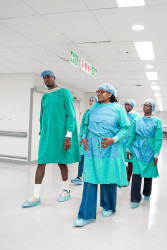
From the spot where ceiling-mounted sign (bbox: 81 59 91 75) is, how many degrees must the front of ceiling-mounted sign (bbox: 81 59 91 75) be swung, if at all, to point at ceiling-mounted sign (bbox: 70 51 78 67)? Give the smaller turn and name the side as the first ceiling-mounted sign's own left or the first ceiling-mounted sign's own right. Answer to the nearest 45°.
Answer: approximately 45° to the first ceiling-mounted sign's own right

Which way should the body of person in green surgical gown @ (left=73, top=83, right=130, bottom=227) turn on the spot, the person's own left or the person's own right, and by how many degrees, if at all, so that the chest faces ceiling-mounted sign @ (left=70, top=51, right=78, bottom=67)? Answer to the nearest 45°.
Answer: approximately 135° to the person's own right

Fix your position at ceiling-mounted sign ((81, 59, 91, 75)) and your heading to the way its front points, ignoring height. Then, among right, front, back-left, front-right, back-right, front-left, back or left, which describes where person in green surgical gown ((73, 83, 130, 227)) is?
front-right

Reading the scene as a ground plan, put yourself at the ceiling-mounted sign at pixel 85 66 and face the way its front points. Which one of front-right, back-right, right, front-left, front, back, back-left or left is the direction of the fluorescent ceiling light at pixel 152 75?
left

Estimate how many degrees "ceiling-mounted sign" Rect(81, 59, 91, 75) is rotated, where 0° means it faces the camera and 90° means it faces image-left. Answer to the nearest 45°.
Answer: approximately 315°

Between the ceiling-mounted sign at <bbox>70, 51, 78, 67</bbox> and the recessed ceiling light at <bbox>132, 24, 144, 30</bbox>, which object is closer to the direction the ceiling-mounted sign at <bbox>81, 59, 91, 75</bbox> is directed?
the recessed ceiling light
